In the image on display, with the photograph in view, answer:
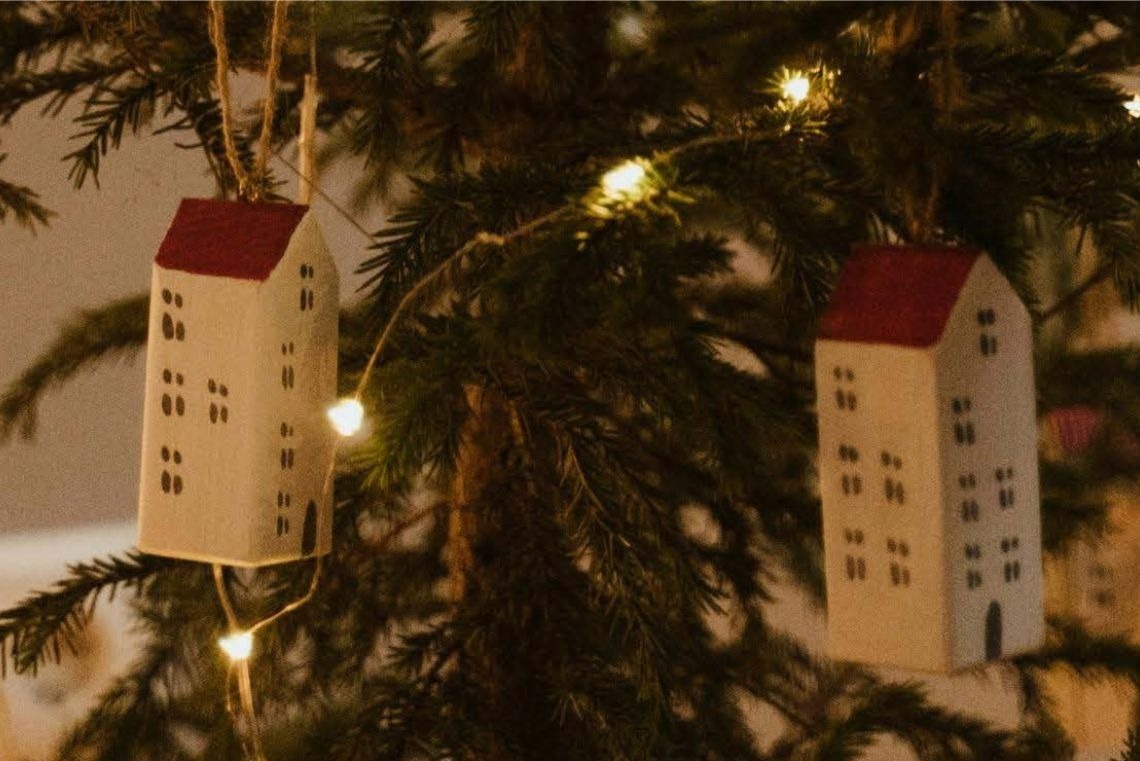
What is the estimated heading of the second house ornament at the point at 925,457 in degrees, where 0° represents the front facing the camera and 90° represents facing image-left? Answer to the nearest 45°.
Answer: approximately 315°
